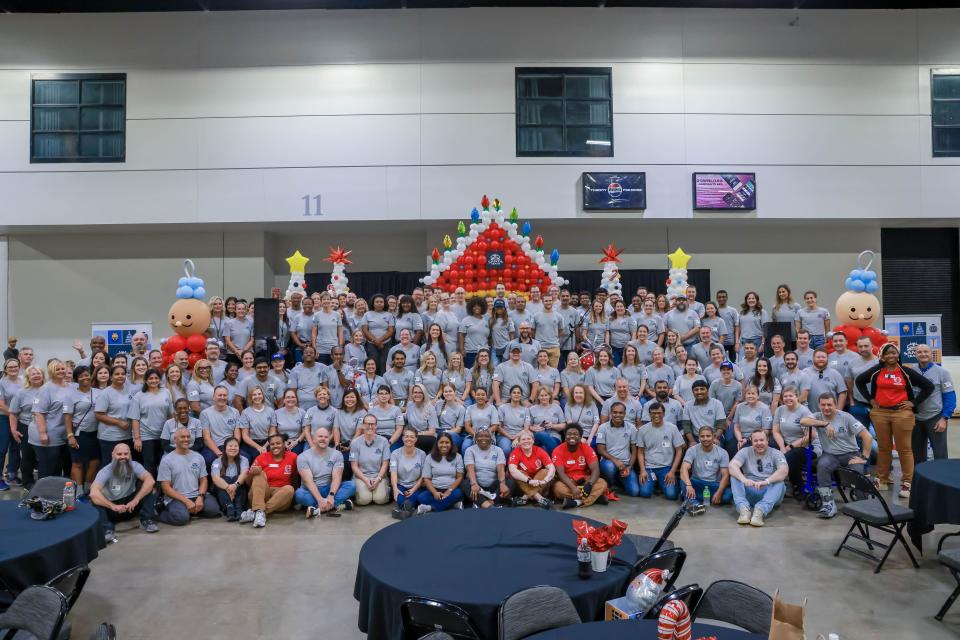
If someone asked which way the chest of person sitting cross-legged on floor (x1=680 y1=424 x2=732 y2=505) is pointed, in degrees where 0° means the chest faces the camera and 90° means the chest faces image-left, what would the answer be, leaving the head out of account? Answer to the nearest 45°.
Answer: approximately 0°

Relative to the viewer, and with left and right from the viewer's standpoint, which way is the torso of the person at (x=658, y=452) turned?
facing the viewer

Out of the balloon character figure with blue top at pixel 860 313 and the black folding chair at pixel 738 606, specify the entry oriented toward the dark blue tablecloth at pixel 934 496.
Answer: the balloon character figure with blue top

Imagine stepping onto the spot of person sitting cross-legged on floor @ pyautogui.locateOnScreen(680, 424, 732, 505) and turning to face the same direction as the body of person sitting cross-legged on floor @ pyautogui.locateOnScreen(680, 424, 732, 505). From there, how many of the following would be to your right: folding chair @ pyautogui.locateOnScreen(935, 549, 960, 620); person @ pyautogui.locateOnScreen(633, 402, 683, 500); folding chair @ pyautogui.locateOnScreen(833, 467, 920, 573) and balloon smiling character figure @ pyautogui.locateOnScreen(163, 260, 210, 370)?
2

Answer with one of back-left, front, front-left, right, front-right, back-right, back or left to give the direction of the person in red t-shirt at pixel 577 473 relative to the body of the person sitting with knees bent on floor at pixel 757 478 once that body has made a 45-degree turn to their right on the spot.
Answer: front-right

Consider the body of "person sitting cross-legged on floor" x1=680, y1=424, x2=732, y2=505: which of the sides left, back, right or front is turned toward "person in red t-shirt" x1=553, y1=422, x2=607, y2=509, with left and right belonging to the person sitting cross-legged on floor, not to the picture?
right

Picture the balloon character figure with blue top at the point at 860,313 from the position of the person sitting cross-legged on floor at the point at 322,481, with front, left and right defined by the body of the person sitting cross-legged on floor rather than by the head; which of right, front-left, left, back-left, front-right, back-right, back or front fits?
left

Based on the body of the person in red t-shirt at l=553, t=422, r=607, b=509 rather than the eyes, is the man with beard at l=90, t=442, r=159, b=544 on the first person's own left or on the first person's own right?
on the first person's own right

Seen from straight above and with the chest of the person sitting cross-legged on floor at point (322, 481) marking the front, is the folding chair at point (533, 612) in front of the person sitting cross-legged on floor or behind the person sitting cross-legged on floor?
in front

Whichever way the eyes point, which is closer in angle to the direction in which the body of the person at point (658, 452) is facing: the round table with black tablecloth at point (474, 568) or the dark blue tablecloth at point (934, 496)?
the round table with black tablecloth

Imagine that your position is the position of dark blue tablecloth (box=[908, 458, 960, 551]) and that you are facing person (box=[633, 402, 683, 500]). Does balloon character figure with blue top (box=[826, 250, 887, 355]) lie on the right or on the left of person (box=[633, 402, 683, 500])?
right

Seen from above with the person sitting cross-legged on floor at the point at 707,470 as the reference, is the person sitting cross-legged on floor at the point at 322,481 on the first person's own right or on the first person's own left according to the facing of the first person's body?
on the first person's own right

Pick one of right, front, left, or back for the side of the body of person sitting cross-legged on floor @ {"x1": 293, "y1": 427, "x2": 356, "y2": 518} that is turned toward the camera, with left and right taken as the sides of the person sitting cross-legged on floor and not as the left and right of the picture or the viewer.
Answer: front

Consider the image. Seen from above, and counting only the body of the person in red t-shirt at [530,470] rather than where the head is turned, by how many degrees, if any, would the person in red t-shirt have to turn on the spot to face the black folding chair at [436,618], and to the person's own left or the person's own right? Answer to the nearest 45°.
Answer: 0° — they already face it
